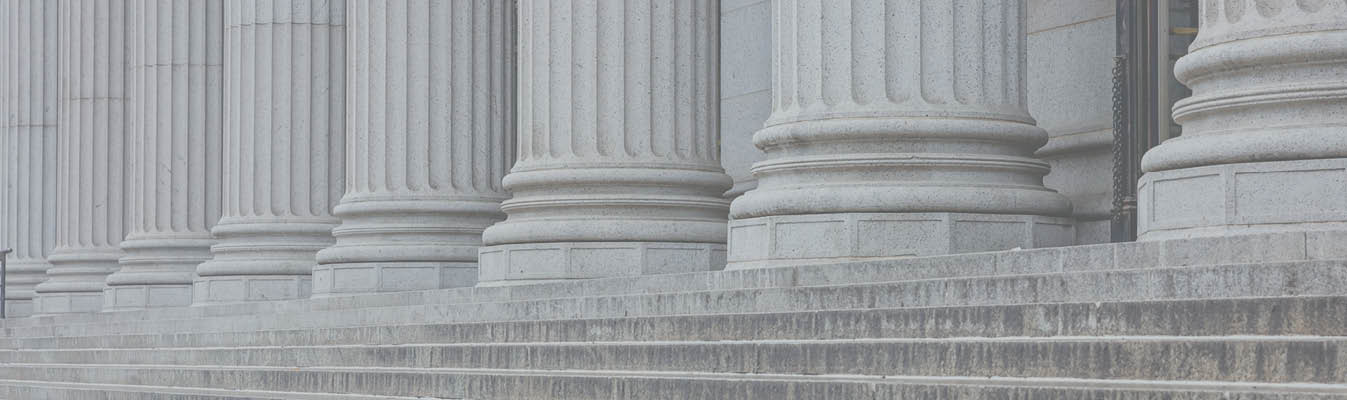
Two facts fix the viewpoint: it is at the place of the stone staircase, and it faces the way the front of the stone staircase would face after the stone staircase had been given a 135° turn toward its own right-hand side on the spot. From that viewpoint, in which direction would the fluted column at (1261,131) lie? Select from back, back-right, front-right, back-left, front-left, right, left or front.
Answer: right

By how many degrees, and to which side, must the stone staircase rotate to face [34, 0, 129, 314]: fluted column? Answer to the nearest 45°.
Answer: approximately 90° to its right

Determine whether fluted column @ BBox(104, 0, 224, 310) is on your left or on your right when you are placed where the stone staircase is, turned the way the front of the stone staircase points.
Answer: on your right

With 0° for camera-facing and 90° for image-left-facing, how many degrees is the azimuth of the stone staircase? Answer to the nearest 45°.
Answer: approximately 45°

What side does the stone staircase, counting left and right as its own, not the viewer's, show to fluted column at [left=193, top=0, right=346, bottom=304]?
right
